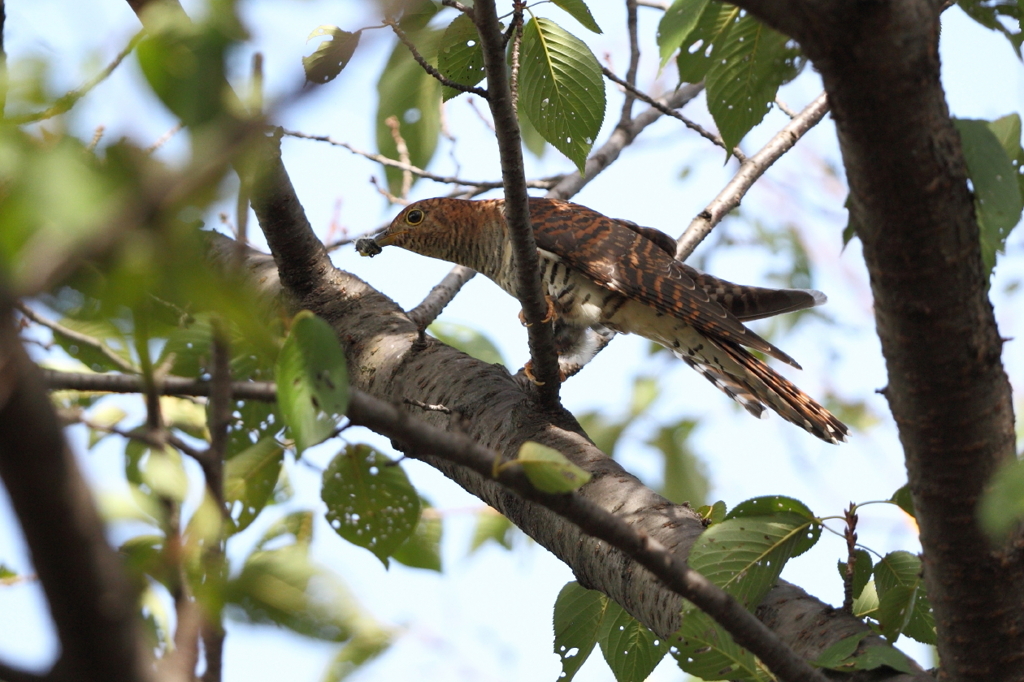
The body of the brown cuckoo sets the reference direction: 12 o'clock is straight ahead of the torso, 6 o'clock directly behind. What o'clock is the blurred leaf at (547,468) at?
The blurred leaf is roughly at 9 o'clock from the brown cuckoo.

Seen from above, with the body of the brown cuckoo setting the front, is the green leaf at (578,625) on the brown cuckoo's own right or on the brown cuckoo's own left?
on the brown cuckoo's own left

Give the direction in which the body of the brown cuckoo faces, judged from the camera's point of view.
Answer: to the viewer's left
